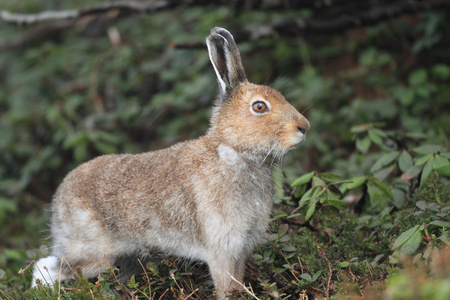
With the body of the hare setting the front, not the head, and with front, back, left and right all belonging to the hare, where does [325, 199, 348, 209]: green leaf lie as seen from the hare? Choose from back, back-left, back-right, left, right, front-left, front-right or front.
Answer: front

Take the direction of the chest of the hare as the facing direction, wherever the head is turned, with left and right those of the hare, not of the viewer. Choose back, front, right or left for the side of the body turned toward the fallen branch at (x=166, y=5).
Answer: left

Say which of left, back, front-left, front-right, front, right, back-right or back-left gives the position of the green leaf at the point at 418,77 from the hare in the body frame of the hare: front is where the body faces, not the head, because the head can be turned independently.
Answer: front-left

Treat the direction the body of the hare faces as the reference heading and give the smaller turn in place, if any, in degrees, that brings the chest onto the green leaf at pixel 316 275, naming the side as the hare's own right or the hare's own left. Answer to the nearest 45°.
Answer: approximately 45° to the hare's own right

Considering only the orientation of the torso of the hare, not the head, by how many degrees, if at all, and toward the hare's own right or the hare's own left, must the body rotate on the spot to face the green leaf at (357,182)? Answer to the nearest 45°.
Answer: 0° — it already faces it

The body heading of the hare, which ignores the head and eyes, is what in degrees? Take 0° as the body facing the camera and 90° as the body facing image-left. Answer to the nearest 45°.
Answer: approximately 270°

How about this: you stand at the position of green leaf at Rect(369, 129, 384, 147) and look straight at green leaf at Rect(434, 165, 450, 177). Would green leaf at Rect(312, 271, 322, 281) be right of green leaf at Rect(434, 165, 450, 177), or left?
right

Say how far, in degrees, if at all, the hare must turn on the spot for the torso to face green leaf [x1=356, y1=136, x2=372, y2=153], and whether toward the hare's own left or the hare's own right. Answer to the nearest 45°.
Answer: approximately 45° to the hare's own left

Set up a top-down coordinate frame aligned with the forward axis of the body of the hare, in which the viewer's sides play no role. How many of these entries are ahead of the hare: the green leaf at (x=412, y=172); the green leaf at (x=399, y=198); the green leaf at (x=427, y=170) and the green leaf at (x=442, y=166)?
4

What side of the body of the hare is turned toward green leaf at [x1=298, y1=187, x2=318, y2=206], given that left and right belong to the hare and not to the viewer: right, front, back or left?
front

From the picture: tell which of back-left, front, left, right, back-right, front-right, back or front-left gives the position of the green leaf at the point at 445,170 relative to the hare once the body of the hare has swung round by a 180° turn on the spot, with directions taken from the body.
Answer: back

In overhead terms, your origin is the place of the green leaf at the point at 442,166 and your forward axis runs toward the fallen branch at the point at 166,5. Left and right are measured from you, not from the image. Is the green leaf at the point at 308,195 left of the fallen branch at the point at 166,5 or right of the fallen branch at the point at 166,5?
left

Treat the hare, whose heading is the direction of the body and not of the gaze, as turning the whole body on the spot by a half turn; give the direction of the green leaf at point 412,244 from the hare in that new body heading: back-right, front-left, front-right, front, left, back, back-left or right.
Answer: back-left

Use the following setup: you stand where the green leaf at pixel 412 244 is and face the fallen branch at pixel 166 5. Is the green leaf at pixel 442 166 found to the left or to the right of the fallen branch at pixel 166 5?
right

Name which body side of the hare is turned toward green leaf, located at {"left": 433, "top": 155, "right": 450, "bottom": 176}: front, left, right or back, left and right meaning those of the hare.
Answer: front
